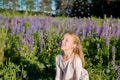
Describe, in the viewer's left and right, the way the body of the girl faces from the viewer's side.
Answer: facing the viewer and to the left of the viewer
